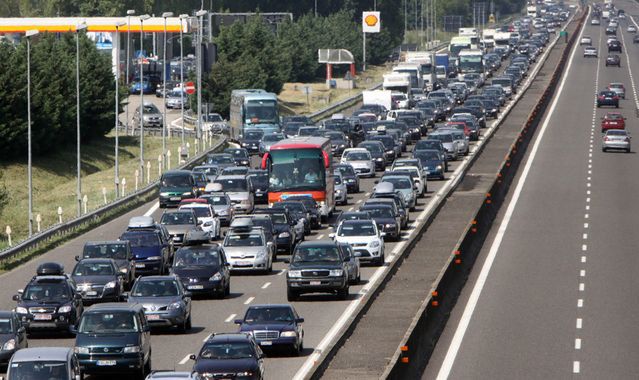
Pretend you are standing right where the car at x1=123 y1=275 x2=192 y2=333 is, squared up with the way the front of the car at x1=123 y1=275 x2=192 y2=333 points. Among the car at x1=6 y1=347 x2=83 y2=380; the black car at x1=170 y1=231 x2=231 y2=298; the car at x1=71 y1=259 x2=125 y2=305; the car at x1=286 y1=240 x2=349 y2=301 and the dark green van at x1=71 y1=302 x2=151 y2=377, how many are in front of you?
2

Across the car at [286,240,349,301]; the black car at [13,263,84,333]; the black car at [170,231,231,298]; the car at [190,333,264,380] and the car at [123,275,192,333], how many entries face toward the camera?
5

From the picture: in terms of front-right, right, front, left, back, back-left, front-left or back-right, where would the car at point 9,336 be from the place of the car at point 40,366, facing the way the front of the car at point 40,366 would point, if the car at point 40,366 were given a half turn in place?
front

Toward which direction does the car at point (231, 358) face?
toward the camera

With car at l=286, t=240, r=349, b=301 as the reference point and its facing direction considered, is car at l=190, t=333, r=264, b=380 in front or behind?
in front

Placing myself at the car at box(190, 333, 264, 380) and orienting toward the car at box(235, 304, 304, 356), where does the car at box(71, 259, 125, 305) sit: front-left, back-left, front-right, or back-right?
front-left

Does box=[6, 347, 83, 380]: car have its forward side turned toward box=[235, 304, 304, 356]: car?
no

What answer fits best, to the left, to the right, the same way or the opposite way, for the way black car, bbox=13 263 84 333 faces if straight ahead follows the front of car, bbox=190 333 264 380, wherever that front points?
the same way

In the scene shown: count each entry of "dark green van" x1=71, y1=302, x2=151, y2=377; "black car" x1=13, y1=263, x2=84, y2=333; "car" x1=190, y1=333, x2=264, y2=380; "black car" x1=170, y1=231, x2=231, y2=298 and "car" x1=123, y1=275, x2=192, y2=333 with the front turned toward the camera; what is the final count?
5

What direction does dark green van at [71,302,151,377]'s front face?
toward the camera

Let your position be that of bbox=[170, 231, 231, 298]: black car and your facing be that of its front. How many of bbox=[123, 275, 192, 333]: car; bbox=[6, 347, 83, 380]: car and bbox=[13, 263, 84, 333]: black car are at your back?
0

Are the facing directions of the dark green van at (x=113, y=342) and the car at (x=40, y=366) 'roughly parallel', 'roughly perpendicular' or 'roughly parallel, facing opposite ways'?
roughly parallel

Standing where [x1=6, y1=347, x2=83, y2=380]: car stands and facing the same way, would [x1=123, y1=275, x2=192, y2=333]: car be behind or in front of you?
behind

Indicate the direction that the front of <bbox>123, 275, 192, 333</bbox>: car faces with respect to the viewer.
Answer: facing the viewer

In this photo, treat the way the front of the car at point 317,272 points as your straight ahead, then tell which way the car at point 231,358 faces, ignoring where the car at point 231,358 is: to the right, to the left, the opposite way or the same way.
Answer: the same way

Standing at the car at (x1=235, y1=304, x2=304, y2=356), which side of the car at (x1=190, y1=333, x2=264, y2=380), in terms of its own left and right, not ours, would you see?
back

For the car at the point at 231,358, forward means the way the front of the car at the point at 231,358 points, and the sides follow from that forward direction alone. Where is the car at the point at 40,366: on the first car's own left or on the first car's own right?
on the first car's own right
